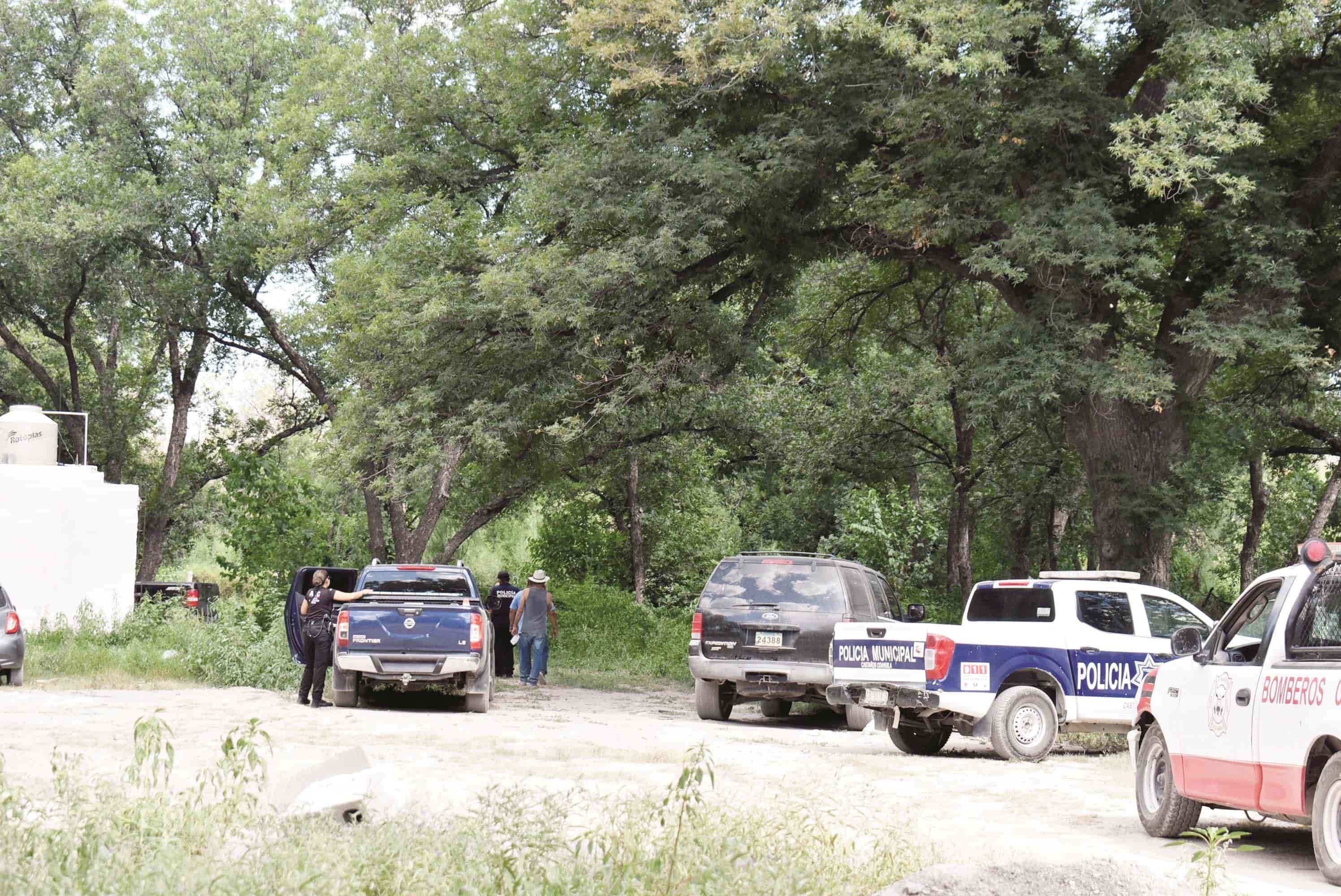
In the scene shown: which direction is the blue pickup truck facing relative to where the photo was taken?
away from the camera

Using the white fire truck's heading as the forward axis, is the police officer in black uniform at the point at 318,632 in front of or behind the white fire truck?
in front

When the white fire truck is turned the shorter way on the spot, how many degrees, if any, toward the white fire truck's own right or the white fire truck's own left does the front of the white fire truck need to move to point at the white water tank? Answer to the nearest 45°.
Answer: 0° — it already faces it

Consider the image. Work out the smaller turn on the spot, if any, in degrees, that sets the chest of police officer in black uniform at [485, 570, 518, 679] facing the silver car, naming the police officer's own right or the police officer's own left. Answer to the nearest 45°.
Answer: approximately 135° to the police officer's own left

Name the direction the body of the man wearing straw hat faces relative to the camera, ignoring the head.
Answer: away from the camera

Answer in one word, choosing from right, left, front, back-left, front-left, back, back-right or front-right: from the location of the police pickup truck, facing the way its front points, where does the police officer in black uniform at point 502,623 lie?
left

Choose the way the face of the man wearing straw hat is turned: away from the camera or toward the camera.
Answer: away from the camera

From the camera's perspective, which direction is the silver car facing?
away from the camera

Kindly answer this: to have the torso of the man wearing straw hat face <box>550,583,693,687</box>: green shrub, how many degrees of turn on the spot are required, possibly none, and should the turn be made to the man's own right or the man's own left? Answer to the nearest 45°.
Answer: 0° — they already face it

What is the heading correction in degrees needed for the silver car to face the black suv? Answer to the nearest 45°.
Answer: approximately 135° to its right

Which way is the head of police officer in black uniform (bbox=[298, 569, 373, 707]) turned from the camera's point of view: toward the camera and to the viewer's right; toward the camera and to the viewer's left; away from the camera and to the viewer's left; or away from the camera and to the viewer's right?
away from the camera and to the viewer's right

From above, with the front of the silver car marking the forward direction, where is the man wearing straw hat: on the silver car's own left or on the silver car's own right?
on the silver car's own right

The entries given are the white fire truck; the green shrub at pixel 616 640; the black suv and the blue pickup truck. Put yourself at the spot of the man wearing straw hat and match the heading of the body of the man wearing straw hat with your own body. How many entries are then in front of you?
1

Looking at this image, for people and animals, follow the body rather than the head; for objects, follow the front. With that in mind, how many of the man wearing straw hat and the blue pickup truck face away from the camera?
2

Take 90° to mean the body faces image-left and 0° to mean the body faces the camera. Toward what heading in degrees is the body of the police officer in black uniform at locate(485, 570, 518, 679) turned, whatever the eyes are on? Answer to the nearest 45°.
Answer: approximately 180°

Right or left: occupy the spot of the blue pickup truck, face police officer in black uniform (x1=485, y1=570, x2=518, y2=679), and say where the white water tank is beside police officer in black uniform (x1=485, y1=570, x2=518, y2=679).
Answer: left

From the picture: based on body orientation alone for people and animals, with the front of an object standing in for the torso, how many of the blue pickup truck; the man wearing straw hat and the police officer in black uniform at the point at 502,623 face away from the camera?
3

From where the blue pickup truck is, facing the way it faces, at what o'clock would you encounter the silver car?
The silver car is roughly at 10 o'clock from the blue pickup truck.
